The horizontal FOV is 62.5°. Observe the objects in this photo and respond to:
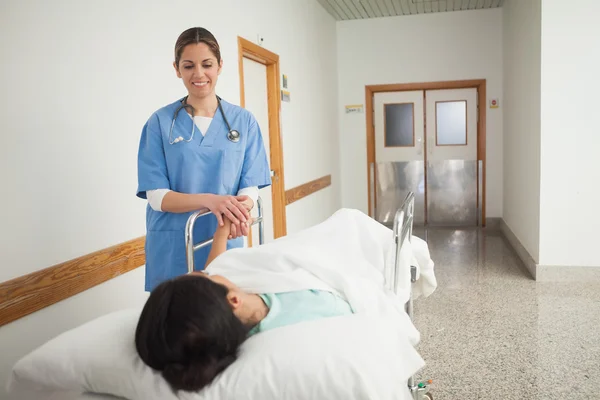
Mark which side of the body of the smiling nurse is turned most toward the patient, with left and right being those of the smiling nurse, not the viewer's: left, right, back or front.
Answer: front

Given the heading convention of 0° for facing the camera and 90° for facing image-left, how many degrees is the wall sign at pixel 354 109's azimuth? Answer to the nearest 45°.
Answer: approximately 0°

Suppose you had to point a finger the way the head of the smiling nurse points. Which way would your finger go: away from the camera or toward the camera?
toward the camera

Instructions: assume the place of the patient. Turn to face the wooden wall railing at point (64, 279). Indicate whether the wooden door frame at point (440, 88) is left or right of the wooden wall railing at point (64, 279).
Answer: right

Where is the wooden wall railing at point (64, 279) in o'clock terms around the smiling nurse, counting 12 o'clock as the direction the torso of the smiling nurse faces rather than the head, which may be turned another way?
The wooden wall railing is roughly at 4 o'clock from the smiling nurse.

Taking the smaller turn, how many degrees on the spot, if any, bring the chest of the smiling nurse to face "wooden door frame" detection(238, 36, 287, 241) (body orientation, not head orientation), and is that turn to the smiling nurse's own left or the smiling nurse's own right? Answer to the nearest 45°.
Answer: approximately 180°

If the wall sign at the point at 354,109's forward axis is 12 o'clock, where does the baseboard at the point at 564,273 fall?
The baseboard is roughly at 11 o'clock from the wall sign.

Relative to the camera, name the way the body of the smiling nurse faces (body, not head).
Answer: toward the camera

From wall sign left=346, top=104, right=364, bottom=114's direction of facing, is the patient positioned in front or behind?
in front

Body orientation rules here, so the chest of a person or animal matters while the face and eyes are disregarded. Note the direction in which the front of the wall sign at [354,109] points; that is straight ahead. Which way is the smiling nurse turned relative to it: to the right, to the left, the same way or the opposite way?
the same way

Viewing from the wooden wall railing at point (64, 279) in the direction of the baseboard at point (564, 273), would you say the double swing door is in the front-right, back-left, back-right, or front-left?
front-left

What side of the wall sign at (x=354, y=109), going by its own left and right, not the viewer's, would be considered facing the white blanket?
front

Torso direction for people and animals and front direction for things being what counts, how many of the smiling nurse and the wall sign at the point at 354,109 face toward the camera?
2

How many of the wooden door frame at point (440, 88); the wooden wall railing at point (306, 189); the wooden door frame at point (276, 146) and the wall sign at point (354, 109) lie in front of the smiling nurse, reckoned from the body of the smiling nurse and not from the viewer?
0

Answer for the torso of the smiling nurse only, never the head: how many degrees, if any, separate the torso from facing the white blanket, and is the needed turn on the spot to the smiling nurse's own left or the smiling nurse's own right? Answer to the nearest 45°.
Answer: approximately 45° to the smiling nurse's own left
